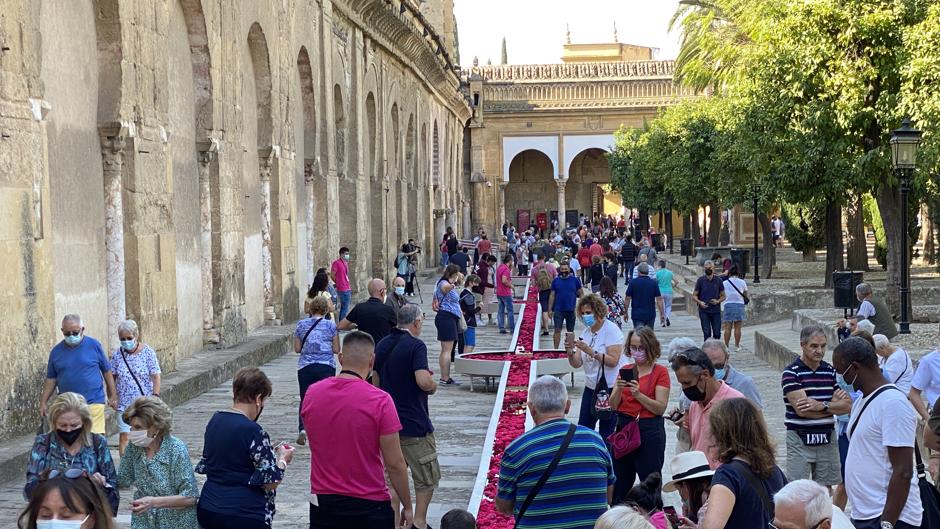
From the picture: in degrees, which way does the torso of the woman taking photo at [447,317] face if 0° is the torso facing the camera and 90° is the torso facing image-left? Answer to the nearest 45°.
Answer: approximately 270°

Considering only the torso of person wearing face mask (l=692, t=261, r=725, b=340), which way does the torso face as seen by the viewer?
toward the camera

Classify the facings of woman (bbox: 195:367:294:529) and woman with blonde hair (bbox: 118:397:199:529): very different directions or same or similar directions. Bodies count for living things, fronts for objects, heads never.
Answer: very different directions

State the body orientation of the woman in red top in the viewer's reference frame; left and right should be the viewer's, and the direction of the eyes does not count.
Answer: facing the viewer and to the left of the viewer

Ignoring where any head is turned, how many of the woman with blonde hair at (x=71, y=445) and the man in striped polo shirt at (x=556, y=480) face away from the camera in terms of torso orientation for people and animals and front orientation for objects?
1

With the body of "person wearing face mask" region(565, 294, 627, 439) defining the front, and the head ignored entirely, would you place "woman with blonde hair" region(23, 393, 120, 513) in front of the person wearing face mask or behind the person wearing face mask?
in front

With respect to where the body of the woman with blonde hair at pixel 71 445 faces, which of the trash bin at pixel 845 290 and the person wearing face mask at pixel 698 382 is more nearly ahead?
the person wearing face mask

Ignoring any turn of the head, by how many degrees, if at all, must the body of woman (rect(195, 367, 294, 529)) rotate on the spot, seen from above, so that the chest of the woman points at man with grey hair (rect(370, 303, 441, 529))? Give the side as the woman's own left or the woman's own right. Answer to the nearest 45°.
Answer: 0° — they already face them

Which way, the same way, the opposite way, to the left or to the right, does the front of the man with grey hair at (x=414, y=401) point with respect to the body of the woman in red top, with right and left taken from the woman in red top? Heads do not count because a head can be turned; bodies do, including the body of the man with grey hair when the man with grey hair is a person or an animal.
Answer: the opposite way

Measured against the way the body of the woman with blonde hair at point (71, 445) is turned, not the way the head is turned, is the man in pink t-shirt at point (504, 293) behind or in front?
behind

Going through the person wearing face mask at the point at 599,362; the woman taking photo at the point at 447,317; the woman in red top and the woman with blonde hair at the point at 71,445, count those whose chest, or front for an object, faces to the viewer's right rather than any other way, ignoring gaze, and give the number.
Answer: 1

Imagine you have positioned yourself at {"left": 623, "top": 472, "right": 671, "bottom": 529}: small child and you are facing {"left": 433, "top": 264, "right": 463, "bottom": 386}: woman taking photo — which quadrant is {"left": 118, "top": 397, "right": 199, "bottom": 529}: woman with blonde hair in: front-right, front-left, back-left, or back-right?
front-left

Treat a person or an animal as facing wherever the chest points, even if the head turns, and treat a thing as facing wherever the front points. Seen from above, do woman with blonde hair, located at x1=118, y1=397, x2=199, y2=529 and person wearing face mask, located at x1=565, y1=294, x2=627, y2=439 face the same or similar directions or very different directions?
same or similar directions
